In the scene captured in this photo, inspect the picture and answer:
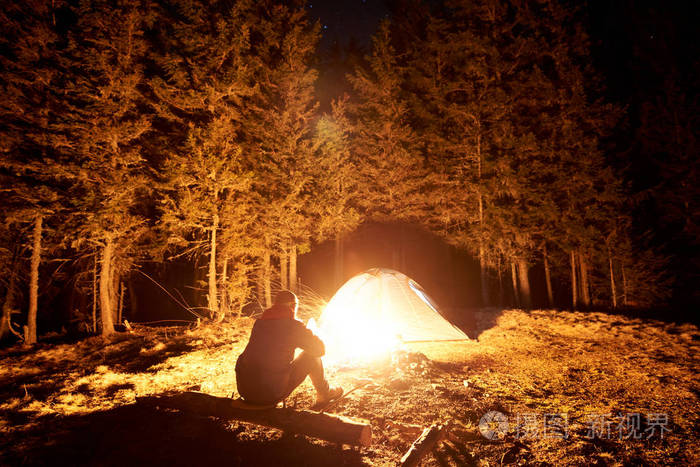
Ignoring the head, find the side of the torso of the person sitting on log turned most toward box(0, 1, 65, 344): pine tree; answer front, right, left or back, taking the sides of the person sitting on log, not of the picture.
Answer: left

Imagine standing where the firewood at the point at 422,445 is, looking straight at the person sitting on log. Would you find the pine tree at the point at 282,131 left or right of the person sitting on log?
right

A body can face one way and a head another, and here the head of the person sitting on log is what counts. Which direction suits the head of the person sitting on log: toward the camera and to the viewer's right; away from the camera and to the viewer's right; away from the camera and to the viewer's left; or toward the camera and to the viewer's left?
away from the camera and to the viewer's right

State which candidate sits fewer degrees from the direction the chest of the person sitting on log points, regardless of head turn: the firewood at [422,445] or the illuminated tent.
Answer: the illuminated tent

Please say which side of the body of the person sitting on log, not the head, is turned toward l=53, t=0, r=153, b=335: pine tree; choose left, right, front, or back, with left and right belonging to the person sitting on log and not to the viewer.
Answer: left

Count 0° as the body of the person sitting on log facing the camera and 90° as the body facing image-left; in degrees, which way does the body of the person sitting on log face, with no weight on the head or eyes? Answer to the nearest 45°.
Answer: approximately 225°

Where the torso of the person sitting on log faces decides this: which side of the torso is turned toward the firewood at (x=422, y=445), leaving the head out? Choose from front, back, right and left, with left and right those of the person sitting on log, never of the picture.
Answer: right

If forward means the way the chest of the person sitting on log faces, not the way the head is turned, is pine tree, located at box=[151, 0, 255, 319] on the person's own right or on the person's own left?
on the person's own left
